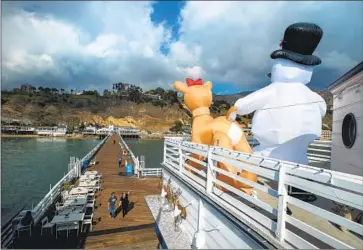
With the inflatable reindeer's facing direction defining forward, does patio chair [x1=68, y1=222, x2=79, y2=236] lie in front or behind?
in front

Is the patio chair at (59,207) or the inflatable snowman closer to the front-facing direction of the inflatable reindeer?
the patio chair

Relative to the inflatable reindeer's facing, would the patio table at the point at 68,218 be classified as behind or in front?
in front

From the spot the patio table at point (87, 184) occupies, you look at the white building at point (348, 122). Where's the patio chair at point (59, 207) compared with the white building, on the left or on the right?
right
